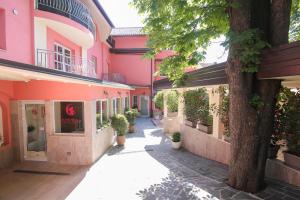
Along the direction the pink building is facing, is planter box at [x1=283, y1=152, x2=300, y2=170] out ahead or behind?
ahead

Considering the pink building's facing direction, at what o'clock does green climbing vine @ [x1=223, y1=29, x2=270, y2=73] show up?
The green climbing vine is roughly at 12 o'clock from the pink building.

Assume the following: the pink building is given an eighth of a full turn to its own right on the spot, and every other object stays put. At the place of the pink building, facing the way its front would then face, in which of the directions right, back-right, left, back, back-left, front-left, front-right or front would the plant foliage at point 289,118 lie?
front-left

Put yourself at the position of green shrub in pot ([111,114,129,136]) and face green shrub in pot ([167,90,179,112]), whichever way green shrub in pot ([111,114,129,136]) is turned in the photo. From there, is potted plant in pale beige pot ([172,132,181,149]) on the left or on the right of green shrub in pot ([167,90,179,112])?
right

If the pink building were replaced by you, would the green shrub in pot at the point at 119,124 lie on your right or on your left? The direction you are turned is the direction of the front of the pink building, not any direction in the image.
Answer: on your left

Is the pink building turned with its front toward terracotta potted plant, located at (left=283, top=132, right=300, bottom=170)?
yes

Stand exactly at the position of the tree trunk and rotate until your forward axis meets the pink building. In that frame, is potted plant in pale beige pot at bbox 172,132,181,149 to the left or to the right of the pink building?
right

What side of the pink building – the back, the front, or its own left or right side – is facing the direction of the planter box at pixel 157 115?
left

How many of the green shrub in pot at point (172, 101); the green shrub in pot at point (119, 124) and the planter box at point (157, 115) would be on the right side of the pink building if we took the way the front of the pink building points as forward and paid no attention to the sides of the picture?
0

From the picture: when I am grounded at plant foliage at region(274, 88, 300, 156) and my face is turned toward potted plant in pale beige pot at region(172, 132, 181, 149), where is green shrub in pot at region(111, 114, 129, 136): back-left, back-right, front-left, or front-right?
front-left

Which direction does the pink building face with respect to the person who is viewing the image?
facing the viewer and to the right of the viewer

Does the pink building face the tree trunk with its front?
yes
